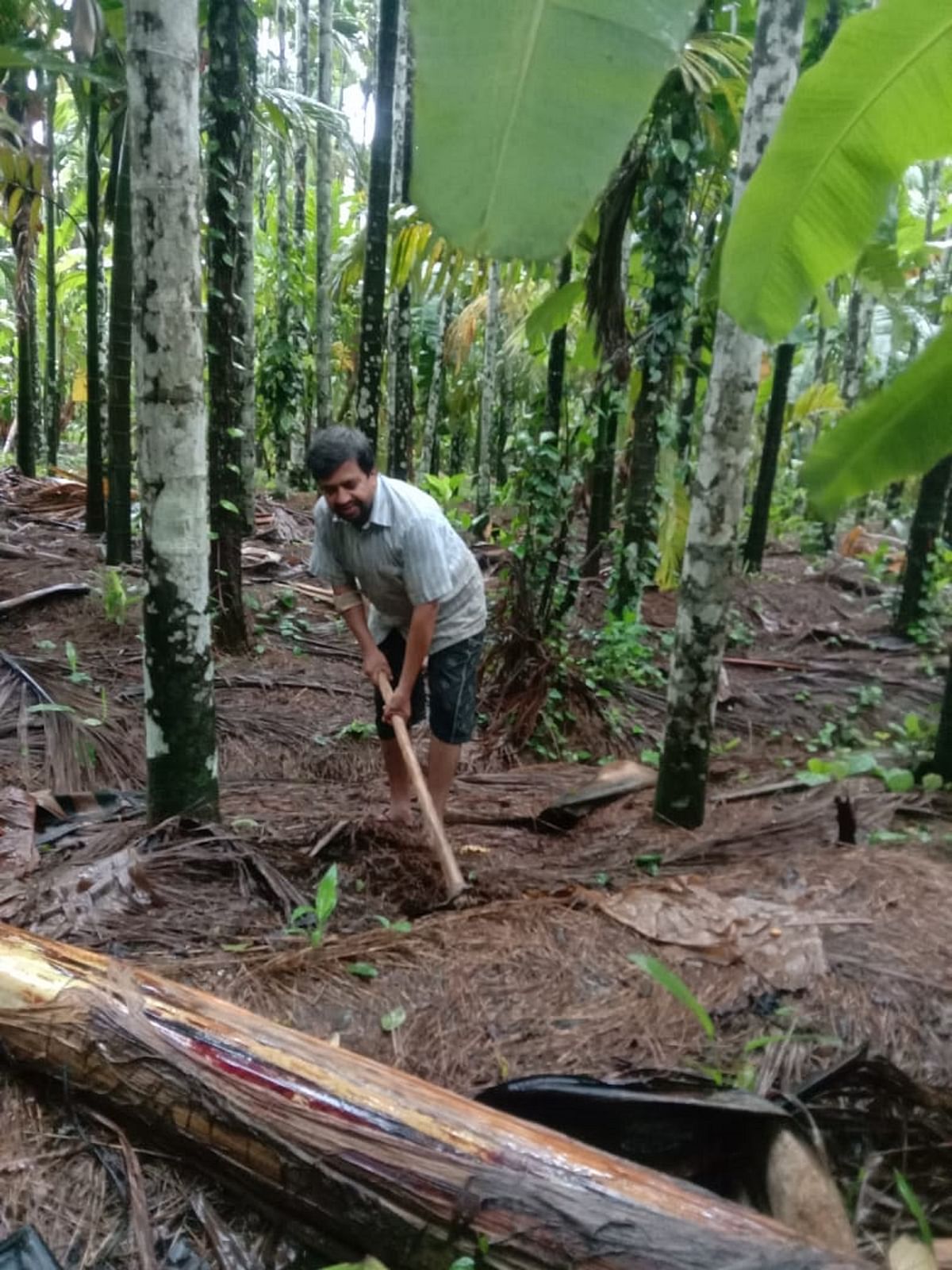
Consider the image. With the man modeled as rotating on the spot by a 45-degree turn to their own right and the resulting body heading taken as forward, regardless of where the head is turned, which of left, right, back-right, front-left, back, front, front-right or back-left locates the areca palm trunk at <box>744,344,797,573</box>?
back-right

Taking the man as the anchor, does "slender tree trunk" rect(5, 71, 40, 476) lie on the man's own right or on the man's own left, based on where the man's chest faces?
on the man's own right

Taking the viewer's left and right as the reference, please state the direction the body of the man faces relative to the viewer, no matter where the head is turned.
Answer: facing the viewer and to the left of the viewer

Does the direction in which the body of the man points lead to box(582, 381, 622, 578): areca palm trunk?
no

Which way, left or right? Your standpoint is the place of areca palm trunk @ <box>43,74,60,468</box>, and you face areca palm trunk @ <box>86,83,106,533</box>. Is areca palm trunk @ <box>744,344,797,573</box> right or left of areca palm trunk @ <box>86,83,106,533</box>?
left

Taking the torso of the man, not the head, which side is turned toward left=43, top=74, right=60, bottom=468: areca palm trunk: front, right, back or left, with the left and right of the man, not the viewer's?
right

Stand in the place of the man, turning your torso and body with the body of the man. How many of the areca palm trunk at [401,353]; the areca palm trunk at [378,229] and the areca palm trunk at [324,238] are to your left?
0

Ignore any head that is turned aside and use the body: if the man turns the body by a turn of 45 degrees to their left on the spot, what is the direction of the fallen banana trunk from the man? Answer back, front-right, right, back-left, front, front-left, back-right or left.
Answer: front

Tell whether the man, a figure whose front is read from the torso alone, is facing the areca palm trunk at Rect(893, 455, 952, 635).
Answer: no

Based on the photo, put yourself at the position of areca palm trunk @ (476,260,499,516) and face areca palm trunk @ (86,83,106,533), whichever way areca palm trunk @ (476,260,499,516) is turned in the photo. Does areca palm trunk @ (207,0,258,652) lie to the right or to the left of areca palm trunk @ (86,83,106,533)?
left

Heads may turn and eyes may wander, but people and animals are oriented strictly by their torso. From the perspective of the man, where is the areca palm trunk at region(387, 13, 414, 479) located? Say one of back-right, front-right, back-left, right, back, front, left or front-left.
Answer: back-right

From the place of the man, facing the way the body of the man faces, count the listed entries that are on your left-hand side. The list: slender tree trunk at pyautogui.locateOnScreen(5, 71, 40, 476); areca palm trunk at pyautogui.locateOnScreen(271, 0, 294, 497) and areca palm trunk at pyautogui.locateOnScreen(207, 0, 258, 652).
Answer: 0

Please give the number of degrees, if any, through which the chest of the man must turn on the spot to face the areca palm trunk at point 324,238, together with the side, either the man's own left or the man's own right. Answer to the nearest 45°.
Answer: approximately 135° to the man's own right

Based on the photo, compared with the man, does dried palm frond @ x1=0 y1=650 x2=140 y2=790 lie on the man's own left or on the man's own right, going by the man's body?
on the man's own right

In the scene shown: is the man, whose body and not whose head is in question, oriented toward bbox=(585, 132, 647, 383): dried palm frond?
no

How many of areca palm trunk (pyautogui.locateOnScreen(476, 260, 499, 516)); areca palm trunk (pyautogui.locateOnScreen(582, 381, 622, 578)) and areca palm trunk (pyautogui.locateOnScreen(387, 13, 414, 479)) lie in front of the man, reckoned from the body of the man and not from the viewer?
0

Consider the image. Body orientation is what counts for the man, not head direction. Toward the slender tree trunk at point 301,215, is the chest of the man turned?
no

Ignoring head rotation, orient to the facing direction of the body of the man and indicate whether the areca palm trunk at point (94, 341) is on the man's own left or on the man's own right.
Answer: on the man's own right

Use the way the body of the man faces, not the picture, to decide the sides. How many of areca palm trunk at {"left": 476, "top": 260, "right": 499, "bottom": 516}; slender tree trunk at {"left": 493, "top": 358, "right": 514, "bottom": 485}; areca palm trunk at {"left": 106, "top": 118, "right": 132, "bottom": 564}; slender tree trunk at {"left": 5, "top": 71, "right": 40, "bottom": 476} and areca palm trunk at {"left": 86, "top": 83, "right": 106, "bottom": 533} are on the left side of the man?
0
